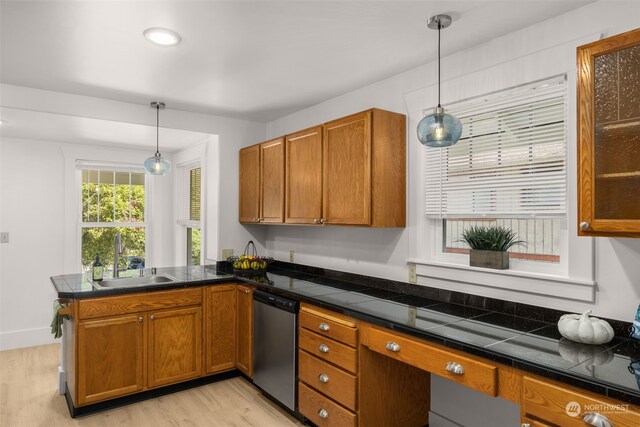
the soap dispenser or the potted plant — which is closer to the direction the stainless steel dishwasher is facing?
the soap dispenser

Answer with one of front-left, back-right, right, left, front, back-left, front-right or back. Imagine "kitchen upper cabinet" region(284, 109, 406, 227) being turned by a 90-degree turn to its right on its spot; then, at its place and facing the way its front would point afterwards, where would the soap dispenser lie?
front-left

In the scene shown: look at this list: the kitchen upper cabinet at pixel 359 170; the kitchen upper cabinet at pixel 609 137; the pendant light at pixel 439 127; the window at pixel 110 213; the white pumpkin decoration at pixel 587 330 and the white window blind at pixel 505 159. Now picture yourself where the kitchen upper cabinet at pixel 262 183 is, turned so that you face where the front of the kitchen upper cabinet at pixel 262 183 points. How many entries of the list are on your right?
1

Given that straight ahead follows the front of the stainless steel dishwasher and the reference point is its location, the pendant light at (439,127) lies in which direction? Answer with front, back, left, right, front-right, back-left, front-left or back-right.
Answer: left

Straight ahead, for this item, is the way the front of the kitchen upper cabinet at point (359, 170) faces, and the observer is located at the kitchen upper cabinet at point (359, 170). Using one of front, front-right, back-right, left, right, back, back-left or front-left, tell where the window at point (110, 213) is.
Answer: right

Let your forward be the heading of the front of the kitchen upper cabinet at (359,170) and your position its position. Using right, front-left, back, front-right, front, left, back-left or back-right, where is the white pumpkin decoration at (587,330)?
left

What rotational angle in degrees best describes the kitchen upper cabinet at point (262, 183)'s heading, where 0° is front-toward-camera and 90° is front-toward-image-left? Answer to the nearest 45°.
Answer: approximately 45°

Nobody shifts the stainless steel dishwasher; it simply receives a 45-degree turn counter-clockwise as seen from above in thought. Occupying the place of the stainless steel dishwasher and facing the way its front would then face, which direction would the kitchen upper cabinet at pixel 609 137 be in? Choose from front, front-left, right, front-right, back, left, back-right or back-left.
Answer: front-left

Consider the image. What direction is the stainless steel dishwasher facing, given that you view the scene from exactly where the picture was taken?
facing the viewer and to the left of the viewer

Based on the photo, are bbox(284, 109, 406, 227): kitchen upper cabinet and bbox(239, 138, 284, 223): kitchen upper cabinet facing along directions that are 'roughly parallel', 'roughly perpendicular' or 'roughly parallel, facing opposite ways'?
roughly parallel

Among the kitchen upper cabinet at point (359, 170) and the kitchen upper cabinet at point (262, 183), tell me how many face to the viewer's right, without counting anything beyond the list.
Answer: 0

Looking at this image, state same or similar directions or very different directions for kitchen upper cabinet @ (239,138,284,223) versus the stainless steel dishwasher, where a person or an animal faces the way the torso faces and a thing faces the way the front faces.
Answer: same or similar directions

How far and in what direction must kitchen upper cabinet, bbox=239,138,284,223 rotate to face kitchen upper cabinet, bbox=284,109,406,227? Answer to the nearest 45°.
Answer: approximately 90° to its left

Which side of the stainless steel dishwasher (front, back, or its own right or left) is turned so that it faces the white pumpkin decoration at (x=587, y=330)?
left

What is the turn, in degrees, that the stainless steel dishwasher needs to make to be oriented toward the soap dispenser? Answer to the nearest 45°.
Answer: approximately 45° to its right

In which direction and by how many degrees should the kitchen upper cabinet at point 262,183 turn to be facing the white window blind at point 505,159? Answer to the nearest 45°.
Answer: approximately 90° to its left
